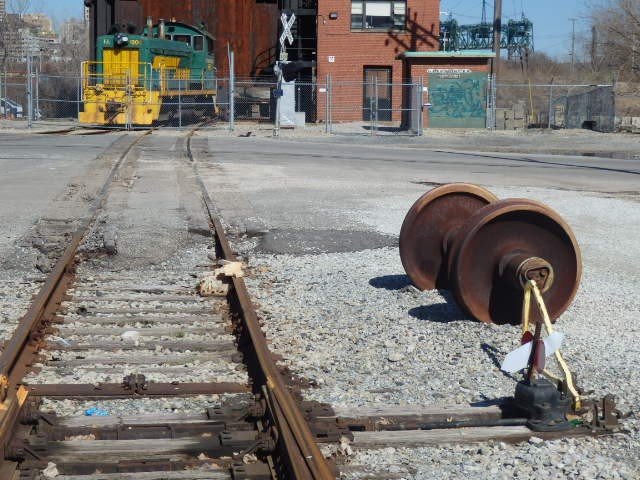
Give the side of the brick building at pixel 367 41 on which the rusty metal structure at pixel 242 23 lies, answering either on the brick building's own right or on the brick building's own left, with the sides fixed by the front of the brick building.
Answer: on the brick building's own right

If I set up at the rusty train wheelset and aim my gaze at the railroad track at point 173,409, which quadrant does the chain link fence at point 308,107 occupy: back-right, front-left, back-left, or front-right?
back-right

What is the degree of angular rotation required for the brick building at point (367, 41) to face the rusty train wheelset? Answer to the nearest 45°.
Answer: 0° — it already faces it

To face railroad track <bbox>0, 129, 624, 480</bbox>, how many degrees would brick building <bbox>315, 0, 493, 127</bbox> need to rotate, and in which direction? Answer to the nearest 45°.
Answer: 0° — it already faces it

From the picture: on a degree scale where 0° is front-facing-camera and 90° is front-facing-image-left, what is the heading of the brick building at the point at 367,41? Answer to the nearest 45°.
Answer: approximately 0°

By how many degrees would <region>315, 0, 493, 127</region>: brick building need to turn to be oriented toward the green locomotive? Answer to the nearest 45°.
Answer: approximately 45° to its right
